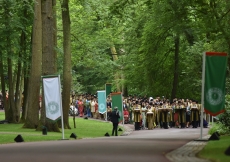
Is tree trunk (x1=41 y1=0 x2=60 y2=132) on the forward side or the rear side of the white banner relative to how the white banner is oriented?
on the rear side

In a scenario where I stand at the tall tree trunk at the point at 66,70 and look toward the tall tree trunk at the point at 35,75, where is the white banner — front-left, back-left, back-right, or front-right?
front-left

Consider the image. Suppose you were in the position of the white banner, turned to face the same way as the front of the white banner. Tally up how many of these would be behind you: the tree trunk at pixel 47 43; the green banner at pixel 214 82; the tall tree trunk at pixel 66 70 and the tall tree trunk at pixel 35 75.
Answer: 3

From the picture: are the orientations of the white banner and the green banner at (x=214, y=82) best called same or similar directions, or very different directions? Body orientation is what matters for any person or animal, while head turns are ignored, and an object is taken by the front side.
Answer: same or similar directions

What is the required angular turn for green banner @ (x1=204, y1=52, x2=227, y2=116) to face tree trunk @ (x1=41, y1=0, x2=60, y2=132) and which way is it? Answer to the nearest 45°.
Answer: approximately 135° to its right

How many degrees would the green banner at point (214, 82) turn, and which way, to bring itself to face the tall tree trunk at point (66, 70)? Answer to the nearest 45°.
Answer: approximately 135° to its right

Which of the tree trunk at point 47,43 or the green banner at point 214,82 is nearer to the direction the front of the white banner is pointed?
the green banner

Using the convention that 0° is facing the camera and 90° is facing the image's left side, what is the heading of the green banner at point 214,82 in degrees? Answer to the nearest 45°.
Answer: approximately 0°

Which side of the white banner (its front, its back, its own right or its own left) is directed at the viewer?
front

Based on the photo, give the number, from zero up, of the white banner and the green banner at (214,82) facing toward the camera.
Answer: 2

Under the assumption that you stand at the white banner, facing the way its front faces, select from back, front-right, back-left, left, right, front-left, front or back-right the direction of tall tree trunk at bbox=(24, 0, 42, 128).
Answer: back

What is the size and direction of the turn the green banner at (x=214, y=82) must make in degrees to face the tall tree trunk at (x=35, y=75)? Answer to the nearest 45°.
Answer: approximately 135° to its right
